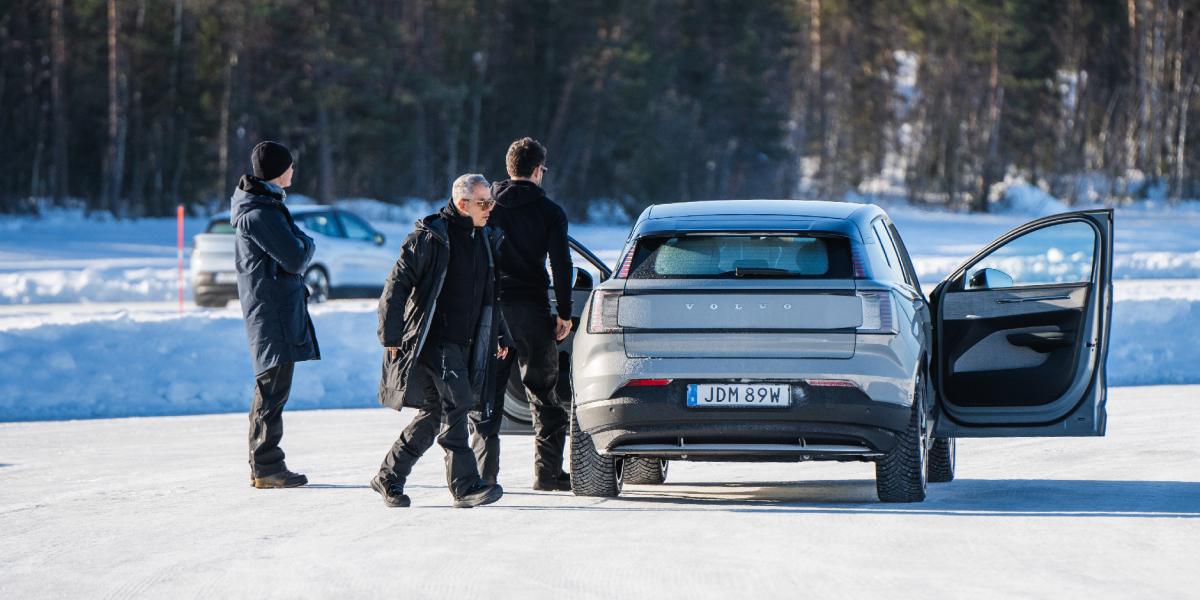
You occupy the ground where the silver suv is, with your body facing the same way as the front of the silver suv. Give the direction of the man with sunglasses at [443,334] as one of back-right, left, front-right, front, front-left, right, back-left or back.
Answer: left

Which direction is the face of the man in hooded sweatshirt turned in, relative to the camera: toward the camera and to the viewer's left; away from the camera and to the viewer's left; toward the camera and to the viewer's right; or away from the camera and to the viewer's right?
away from the camera and to the viewer's right

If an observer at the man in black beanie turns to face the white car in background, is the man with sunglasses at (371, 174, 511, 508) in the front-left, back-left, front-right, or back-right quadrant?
back-right

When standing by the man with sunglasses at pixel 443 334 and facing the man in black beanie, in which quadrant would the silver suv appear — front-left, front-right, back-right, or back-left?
back-right

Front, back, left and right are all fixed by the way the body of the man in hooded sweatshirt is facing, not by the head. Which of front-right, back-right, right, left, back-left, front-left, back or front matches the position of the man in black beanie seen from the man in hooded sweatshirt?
back-left

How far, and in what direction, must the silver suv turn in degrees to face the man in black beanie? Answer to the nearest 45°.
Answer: approximately 90° to its left

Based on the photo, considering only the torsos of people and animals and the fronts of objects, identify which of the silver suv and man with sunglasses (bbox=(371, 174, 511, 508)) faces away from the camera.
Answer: the silver suv

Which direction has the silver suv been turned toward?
away from the camera

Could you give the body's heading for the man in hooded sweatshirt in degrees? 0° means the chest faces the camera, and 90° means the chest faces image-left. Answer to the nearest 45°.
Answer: approximately 225°

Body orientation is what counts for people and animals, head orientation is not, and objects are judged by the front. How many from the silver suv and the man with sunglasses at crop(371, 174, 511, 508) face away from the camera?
1

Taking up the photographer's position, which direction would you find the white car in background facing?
facing away from the viewer and to the right of the viewer

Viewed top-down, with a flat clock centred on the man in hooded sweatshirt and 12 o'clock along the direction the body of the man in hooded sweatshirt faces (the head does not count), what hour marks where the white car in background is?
The white car in background is roughly at 10 o'clock from the man in hooded sweatshirt.
